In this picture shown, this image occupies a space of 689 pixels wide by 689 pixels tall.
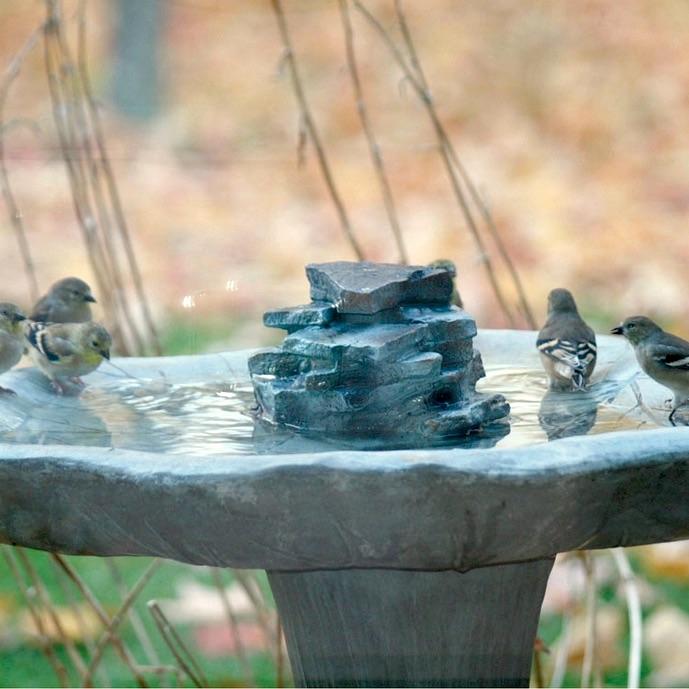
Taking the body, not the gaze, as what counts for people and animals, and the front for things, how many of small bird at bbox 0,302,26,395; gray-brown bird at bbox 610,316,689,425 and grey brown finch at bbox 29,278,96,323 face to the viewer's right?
2

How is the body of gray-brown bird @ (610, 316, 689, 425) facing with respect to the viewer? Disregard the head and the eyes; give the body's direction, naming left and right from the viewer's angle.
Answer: facing to the left of the viewer

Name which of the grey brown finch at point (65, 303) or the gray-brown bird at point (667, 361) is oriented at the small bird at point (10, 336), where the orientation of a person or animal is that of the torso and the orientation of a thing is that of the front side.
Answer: the gray-brown bird

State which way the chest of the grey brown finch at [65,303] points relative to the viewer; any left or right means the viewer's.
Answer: facing to the right of the viewer

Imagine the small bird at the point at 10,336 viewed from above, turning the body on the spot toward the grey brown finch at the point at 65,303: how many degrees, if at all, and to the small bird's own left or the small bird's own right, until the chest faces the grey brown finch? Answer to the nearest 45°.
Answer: approximately 90° to the small bird's own left

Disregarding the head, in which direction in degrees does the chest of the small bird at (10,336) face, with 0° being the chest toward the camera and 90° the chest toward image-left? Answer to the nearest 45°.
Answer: approximately 270°

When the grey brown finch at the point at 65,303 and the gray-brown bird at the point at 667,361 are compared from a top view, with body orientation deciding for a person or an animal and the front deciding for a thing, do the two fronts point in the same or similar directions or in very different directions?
very different directions

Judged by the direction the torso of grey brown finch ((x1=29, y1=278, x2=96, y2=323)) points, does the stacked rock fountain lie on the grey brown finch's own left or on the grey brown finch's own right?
on the grey brown finch's own right
